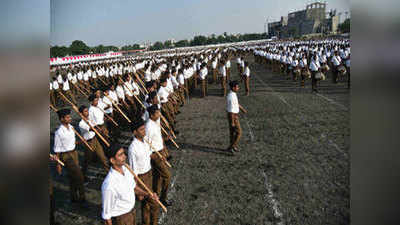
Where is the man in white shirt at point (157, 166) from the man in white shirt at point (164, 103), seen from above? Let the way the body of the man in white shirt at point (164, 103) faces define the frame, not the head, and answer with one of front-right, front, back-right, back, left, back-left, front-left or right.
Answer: front-right

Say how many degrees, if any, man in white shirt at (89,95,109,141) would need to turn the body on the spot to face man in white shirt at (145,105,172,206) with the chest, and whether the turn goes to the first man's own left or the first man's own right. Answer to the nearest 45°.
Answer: approximately 45° to the first man's own right

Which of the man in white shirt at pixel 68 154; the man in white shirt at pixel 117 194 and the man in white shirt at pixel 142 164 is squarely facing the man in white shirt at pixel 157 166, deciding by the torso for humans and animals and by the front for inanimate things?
the man in white shirt at pixel 68 154

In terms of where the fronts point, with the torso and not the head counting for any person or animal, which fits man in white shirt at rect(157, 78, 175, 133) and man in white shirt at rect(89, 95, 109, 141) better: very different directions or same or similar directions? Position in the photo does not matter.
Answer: same or similar directions

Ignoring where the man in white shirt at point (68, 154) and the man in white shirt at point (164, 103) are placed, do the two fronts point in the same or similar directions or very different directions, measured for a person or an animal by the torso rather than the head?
same or similar directions

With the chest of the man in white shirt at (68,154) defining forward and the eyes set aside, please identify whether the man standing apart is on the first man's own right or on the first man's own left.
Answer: on the first man's own left

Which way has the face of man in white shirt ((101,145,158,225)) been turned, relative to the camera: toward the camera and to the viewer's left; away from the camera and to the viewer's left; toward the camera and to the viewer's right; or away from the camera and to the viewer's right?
toward the camera and to the viewer's right

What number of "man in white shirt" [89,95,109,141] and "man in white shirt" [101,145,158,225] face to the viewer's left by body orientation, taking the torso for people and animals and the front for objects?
0

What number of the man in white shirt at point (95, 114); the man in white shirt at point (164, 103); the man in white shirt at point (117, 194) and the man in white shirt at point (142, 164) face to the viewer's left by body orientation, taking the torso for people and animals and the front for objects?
0

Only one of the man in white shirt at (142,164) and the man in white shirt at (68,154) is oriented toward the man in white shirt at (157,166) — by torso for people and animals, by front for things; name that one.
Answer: the man in white shirt at (68,154)

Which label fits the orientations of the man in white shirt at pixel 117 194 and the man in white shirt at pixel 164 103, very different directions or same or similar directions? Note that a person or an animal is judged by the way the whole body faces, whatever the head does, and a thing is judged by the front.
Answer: same or similar directions

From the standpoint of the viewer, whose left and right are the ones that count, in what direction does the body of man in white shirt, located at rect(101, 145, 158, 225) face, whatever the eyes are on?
facing the viewer and to the right of the viewer

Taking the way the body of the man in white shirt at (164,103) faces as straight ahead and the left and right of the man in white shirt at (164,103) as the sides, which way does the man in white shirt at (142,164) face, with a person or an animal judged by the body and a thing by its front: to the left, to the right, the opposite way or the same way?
the same way

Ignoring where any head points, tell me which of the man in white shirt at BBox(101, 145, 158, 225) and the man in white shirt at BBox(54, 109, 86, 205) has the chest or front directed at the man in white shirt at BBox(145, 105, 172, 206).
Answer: the man in white shirt at BBox(54, 109, 86, 205)

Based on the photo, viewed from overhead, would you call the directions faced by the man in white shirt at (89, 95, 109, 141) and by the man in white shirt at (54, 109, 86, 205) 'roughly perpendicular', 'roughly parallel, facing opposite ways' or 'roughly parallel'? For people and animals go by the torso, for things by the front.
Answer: roughly parallel

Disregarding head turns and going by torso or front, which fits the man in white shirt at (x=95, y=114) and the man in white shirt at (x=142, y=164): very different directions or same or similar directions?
same or similar directions

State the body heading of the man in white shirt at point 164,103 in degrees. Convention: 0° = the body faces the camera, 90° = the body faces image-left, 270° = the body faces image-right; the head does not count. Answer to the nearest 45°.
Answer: approximately 315°
